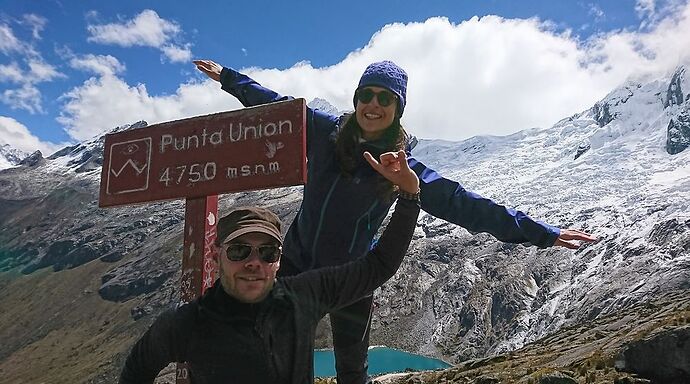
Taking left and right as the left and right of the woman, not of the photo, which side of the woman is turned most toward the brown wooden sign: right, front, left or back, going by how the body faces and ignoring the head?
right

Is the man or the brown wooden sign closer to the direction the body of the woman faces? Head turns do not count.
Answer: the man

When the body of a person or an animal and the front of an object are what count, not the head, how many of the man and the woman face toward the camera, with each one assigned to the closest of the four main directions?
2

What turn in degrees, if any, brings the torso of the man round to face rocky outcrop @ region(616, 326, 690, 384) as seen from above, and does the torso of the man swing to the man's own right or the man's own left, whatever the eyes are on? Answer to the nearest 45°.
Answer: approximately 135° to the man's own left

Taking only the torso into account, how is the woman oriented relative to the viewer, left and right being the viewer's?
facing the viewer

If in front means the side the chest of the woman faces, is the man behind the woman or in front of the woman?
in front
